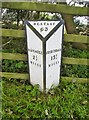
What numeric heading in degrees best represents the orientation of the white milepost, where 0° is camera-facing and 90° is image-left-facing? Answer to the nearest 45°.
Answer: approximately 0°
